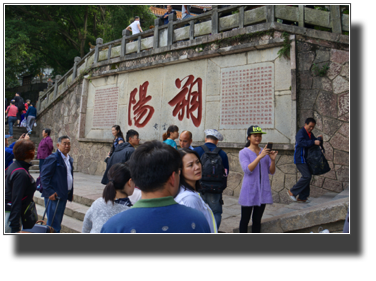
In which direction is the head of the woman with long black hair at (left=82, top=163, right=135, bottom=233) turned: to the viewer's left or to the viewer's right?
to the viewer's right

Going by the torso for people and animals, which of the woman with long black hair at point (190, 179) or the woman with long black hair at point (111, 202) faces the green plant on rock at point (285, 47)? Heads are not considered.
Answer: the woman with long black hair at point (111, 202)

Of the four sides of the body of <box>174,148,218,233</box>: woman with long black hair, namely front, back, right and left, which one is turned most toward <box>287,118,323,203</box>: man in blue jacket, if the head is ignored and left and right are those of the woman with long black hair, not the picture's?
left

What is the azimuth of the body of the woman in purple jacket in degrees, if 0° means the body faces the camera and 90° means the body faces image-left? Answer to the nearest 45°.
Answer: approximately 315°

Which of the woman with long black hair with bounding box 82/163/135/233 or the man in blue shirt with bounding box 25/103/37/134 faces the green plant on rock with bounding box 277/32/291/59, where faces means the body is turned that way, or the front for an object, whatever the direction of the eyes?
the woman with long black hair

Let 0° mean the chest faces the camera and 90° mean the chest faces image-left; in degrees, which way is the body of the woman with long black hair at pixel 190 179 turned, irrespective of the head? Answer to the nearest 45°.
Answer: approximately 315°

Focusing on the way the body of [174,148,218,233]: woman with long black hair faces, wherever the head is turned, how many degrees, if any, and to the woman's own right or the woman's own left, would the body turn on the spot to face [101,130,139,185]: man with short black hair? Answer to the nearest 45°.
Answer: approximately 180°

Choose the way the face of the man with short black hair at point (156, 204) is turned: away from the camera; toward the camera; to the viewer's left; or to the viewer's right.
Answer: away from the camera

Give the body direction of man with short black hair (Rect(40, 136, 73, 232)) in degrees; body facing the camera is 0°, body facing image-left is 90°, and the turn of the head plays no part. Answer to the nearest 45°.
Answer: approximately 315°

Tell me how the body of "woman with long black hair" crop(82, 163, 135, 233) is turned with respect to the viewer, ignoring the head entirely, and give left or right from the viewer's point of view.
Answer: facing away from the viewer and to the right of the viewer

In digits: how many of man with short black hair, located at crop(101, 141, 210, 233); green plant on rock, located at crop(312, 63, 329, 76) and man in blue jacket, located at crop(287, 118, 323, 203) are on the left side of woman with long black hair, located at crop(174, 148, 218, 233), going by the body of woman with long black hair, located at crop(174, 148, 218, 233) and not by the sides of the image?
2
